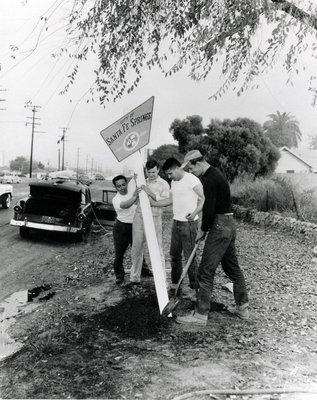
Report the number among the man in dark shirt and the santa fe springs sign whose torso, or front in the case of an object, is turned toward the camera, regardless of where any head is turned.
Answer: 1

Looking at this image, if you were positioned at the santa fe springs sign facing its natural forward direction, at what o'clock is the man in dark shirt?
The man in dark shirt is roughly at 9 o'clock from the santa fe springs sign.

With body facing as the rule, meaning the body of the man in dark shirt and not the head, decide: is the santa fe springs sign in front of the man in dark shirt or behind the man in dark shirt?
in front

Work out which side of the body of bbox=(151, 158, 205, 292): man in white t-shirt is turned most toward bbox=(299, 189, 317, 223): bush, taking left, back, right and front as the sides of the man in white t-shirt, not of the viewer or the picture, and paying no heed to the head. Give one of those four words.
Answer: back

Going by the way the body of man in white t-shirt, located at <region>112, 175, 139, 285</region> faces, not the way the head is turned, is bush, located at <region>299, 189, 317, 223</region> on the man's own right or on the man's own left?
on the man's own left

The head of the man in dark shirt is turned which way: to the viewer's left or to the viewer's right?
to the viewer's left

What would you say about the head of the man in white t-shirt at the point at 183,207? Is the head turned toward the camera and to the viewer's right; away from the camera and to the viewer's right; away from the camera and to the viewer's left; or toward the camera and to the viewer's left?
toward the camera and to the viewer's left

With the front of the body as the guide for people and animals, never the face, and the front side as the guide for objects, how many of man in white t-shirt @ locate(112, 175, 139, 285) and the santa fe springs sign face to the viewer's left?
0

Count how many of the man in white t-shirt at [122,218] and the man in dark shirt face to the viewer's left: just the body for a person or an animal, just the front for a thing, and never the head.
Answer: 1

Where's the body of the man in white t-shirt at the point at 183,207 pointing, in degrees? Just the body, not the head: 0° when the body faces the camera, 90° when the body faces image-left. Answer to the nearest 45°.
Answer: approximately 45°

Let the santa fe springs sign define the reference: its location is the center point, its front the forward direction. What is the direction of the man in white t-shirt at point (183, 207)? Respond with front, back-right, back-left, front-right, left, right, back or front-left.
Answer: back-left

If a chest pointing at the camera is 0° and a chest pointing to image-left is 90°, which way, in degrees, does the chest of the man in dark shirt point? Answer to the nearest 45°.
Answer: approximately 90°

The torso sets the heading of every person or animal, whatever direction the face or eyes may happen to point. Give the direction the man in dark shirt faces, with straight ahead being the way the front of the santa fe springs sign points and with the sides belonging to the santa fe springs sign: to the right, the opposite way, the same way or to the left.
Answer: to the right

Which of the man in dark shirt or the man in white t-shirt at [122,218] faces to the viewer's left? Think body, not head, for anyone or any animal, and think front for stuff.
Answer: the man in dark shirt

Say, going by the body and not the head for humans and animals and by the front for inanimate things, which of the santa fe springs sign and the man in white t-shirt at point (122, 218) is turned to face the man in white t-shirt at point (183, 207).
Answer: the man in white t-shirt at point (122, 218)
